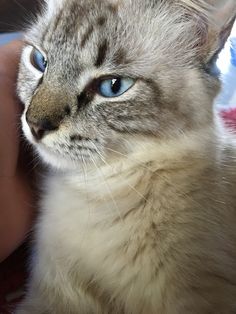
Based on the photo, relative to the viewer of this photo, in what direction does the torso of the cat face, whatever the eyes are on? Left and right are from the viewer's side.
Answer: facing the viewer and to the left of the viewer
